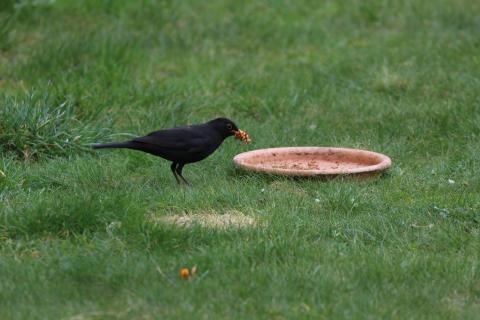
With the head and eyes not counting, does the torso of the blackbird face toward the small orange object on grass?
no

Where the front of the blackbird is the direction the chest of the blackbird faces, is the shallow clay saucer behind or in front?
in front

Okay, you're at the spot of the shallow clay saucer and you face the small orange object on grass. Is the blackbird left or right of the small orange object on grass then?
right

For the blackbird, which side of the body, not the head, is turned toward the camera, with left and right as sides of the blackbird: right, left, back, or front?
right
